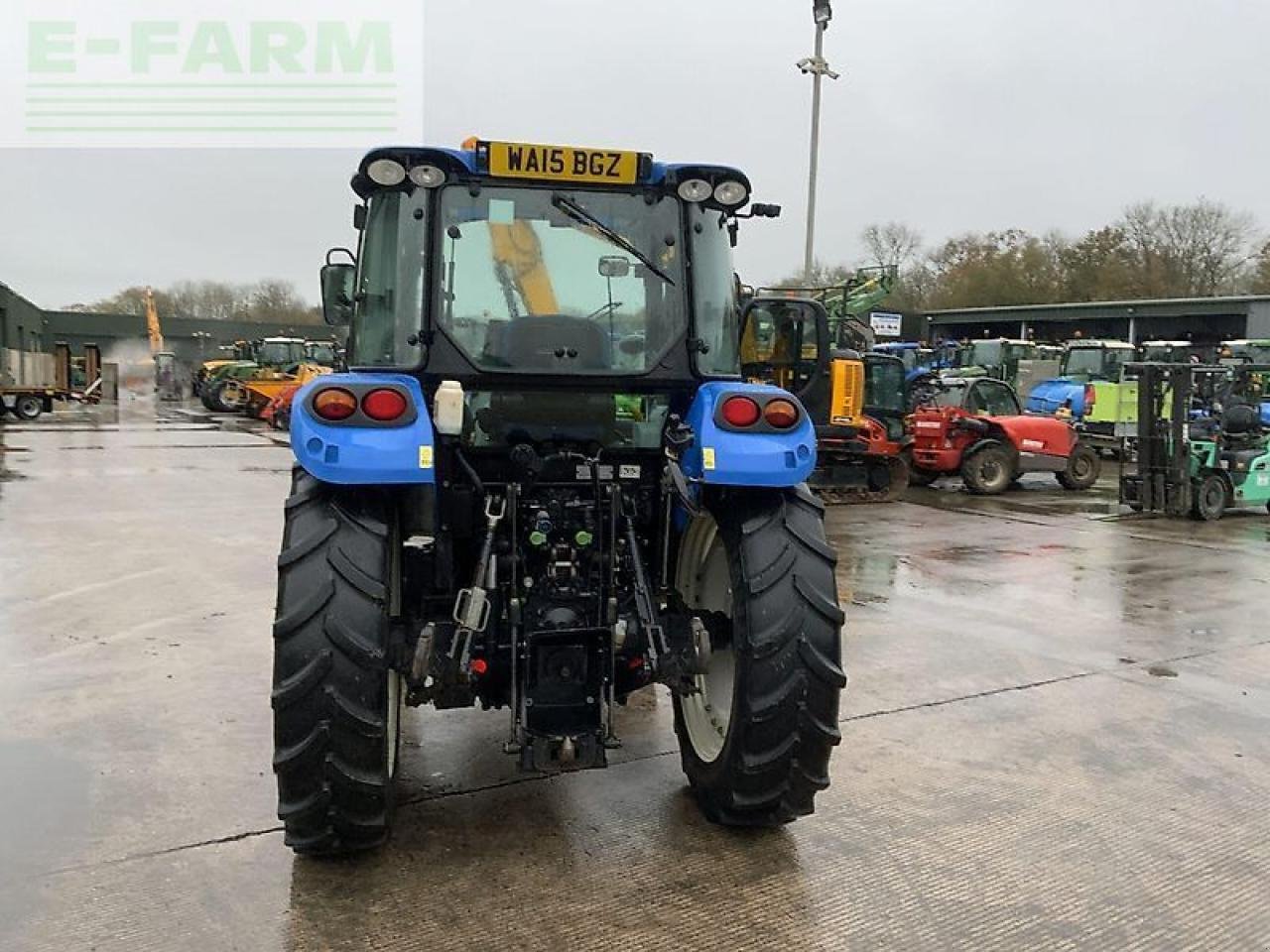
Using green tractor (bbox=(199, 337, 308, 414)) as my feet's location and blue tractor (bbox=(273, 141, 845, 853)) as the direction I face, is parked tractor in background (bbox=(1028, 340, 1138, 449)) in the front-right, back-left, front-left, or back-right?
front-left

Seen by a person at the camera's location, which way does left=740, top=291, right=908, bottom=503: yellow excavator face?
facing to the left of the viewer

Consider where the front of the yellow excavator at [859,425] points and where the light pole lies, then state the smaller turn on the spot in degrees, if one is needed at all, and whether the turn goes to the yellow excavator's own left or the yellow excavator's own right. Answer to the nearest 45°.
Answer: approximately 90° to the yellow excavator's own right

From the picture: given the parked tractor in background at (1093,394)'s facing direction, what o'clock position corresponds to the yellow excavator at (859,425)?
The yellow excavator is roughly at 11 o'clock from the parked tractor in background.

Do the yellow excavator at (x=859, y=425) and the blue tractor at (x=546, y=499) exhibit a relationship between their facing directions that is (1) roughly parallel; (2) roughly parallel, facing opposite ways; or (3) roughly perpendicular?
roughly perpendicular

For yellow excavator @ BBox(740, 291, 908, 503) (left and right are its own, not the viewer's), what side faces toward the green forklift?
back

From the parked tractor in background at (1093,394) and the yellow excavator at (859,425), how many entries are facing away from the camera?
0

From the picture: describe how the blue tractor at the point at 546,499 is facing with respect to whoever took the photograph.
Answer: facing away from the viewer

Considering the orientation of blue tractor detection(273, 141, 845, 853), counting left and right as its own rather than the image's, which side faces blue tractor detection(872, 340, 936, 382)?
front

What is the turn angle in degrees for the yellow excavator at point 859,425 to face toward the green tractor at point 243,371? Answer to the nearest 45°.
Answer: approximately 45° to its right

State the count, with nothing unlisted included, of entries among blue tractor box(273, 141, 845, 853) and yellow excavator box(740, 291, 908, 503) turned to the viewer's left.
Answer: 1

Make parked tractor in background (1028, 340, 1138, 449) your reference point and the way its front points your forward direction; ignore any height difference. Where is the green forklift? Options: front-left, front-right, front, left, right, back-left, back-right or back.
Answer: front-left

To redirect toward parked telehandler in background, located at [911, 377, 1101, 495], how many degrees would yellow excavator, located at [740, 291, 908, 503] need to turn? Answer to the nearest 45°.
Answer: approximately 135° to its right

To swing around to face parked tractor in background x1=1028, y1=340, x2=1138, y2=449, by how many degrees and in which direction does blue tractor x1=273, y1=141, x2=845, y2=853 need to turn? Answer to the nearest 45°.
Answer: approximately 45° to its right

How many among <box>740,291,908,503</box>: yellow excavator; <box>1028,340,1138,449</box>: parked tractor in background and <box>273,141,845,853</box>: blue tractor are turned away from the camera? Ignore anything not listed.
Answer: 1

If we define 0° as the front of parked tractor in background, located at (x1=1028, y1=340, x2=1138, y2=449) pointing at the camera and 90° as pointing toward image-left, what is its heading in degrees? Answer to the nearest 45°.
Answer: approximately 45°
